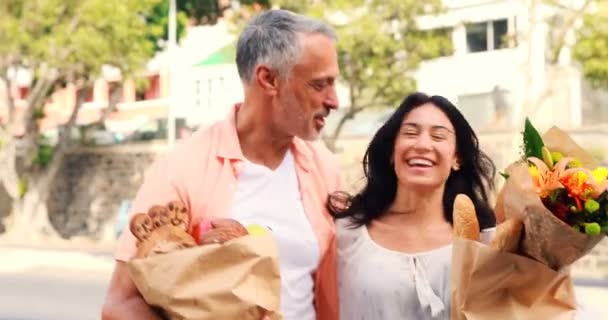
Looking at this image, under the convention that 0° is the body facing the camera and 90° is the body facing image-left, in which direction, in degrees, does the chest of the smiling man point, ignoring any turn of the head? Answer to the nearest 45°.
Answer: approximately 315°

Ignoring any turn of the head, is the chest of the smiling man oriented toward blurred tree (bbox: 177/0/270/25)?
no

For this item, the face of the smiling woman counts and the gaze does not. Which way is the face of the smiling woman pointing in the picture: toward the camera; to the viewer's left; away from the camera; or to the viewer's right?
toward the camera

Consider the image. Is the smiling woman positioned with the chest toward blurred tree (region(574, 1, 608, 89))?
no

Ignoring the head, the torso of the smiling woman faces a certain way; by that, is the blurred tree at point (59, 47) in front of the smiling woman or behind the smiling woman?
behind

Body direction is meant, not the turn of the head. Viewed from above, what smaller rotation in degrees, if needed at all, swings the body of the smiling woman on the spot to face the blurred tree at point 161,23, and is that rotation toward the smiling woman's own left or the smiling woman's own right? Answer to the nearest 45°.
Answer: approximately 180°

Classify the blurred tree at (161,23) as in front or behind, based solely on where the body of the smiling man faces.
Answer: behind

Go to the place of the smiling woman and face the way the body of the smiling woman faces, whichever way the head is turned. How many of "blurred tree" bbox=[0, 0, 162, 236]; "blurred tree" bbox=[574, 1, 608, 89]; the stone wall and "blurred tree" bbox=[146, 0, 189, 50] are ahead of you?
0

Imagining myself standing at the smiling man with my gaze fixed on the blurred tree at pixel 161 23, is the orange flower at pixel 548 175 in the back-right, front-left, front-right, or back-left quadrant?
back-right

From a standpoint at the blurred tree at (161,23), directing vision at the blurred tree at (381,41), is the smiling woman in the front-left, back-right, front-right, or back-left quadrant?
front-right

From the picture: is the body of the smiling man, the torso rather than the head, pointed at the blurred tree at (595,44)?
no

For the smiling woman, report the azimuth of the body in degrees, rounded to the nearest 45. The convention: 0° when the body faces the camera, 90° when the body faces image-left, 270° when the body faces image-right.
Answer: approximately 0°

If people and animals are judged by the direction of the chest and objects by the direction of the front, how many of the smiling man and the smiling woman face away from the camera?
0
